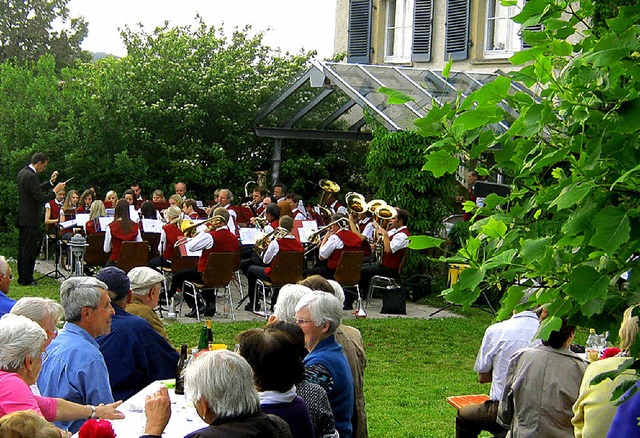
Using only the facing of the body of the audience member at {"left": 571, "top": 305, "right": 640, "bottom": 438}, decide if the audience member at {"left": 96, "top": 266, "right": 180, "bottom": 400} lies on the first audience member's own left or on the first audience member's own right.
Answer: on the first audience member's own left

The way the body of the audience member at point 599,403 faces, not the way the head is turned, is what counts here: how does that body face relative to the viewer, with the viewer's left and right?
facing away from the viewer

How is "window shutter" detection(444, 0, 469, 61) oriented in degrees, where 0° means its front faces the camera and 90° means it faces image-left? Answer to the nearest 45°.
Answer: approximately 0°

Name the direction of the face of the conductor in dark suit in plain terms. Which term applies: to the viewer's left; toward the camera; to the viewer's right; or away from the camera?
to the viewer's right

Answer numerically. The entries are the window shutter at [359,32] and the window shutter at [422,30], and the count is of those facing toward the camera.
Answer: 2

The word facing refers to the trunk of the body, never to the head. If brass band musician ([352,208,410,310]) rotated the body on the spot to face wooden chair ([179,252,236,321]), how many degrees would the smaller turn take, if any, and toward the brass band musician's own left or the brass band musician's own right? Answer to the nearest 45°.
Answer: approximately 45° to the brass band musician's own left

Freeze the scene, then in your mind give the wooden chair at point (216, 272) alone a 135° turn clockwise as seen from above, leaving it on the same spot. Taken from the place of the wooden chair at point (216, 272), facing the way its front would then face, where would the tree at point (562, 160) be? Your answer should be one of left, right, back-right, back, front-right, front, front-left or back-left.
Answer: right

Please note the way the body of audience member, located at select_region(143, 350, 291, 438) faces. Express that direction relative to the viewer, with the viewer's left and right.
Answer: facing away from the viewer and to the left of the viewer
